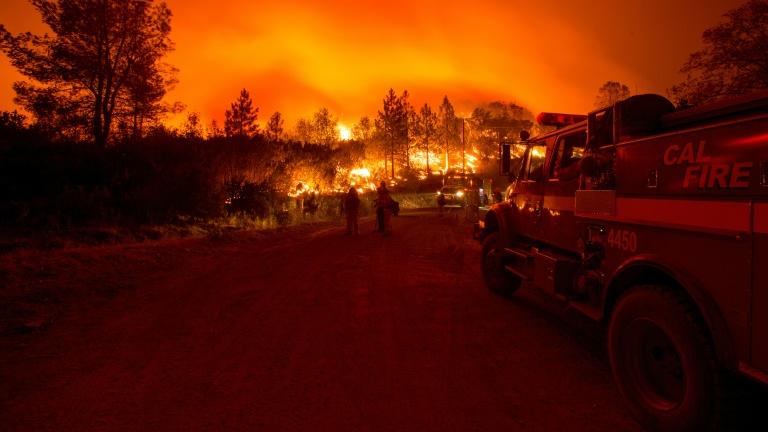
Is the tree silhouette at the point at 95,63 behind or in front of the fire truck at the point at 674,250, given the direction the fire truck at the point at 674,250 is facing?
in front

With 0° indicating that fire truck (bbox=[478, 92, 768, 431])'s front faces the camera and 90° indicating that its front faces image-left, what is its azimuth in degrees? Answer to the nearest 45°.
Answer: approximately 135°
